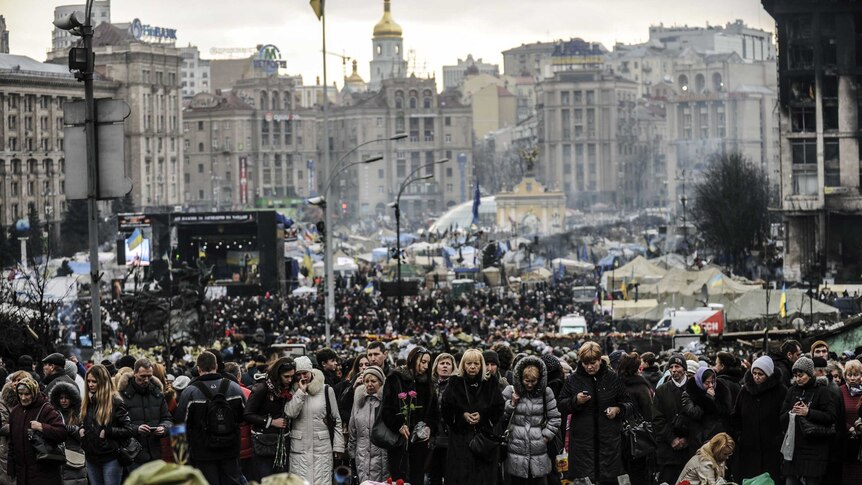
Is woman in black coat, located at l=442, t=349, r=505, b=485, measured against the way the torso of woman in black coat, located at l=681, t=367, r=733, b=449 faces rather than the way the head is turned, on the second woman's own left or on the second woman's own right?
on the second woman's own right

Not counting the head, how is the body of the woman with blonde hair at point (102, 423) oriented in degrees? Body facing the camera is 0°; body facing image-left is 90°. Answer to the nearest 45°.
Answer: approximately 45°

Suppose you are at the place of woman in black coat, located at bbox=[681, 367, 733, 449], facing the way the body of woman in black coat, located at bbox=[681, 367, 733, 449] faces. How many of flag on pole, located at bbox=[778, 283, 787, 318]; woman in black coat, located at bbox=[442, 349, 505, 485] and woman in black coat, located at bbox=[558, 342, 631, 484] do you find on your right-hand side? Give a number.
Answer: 2

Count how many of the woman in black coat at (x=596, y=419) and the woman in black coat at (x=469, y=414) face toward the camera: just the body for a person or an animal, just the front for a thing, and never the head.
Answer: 2

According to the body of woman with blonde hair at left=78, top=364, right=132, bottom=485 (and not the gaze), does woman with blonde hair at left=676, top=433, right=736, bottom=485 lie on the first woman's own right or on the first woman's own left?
on the first woman's own left

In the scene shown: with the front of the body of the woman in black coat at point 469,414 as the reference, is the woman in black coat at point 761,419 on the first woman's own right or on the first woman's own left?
on the first woman's own left

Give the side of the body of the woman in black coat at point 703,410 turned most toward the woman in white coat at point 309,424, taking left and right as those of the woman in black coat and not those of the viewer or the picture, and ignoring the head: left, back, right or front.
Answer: right

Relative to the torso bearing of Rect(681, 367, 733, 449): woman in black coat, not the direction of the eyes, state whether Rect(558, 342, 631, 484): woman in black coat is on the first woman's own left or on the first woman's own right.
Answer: on the first woman's own right

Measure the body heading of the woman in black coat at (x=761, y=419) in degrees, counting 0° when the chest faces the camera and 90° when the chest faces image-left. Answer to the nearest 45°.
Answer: approximately 0°

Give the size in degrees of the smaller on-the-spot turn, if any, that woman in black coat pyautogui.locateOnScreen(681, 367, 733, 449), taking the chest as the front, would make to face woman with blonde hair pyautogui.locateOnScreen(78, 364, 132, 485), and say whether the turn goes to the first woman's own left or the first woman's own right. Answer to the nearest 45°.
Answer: approximately 90° to the first woman's own right
